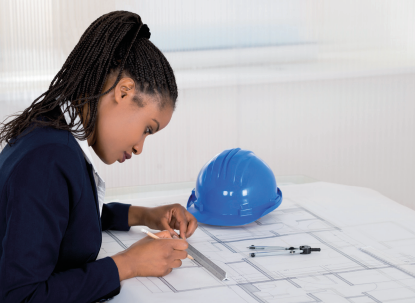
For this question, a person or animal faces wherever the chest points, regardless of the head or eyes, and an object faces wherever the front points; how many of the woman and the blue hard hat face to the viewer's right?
1

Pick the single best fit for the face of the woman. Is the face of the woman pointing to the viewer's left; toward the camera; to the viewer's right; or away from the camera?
to the viewer's right

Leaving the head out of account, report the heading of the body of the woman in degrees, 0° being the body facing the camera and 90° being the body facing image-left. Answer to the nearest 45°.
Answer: approximately 270°
